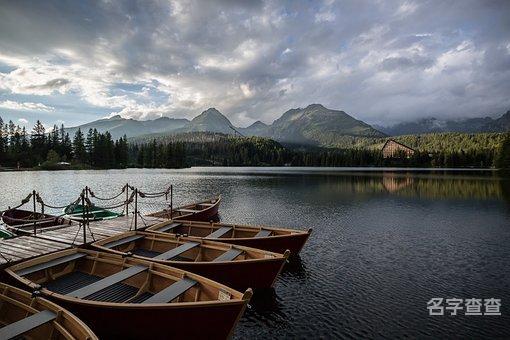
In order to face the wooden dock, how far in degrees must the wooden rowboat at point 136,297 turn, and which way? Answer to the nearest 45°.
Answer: approximately 180°

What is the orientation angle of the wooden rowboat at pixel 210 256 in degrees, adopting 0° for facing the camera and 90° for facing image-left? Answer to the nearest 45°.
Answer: approximately 315°

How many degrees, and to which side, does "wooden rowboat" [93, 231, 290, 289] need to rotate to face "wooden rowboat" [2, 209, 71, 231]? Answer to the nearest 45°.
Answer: approximately 180°

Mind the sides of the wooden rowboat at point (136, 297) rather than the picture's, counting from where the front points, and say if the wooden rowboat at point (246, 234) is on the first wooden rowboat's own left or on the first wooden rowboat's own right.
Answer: on the first wooden rowboat's own left

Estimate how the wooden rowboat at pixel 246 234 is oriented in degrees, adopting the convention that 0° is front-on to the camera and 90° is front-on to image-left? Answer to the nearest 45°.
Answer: approximately 315°

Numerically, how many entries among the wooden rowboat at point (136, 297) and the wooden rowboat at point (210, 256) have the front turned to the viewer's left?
0

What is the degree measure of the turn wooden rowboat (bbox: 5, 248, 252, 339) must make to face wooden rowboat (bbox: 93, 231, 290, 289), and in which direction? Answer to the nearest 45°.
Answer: approximately 90° to its left

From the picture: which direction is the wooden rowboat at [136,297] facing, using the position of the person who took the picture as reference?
facing the viewer and to the right of the viewer
